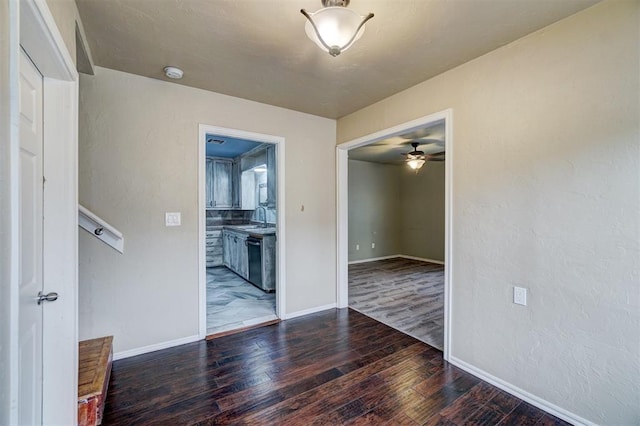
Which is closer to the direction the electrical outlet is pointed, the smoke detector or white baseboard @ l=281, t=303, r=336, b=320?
the smoke detector

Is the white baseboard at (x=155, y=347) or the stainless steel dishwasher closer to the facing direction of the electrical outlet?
the white baseboard

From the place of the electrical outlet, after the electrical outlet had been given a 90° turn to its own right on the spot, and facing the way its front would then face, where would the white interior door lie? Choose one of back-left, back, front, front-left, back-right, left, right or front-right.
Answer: front-left

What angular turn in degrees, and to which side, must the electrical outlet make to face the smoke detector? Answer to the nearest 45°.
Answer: approximately 45° to its right

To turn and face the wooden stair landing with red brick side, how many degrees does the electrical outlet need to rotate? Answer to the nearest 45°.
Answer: approximately 45° to its right

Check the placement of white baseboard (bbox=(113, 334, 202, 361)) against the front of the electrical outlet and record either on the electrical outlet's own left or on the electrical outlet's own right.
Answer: on the electrical outlet's own right

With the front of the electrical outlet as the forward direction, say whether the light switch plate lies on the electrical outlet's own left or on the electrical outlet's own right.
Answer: on the electrical outlet's own right

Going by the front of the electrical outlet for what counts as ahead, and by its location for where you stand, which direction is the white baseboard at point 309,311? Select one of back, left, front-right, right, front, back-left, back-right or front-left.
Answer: right

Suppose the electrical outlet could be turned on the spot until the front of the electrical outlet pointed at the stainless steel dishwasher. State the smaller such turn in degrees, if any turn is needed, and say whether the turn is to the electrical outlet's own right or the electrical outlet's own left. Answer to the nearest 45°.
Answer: approximately 90° to the electrical outlet's own right
